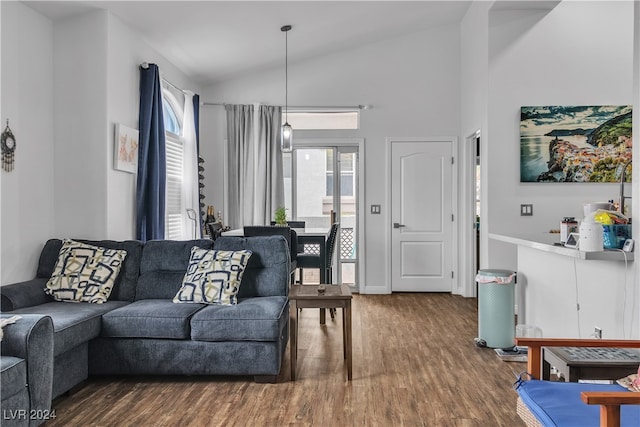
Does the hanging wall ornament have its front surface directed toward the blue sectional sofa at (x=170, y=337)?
yes

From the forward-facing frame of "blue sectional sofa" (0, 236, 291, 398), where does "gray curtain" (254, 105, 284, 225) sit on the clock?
The gray curtain is roughly at 7 o'clock from the blue sectional sofa.

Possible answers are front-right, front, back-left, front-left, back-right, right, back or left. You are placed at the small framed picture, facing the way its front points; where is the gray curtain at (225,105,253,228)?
left

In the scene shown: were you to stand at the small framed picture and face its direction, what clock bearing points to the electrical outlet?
The electrical outlet is roughly at 12 o'clock from the small framed picture.

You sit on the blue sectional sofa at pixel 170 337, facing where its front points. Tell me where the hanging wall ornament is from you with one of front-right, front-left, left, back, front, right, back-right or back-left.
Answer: back-right

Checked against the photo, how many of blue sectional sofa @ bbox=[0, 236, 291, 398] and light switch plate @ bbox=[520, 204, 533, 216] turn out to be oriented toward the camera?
2

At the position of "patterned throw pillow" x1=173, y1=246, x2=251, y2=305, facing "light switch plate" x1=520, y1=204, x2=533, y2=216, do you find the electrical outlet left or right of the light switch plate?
right

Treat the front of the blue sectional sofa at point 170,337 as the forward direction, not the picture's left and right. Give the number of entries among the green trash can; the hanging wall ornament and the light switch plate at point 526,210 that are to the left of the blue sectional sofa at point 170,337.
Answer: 2

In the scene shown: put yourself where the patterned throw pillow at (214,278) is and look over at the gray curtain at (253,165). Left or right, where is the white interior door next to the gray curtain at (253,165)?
right

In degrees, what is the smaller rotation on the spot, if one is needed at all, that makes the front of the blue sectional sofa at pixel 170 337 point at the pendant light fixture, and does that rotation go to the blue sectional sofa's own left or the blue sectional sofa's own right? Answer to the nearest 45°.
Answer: approximately 135° to the blue sectional sofa's own left

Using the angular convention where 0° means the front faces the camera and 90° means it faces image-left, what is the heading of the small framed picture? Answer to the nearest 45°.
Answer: approximately 315°

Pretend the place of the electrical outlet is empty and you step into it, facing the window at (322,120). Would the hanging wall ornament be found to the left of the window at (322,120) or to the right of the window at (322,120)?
left

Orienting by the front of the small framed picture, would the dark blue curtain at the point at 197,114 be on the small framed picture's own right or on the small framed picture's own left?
on the small framed picture's own left

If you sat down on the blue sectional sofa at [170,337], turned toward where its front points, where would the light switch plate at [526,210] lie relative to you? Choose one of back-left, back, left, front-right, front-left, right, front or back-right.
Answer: left

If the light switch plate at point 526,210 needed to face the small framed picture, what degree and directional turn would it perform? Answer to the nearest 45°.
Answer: approximately 45° to its right

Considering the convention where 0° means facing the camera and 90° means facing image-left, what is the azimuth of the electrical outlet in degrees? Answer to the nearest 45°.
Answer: approximately 45°

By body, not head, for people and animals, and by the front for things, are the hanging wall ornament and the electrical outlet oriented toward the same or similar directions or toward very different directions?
very different directions
